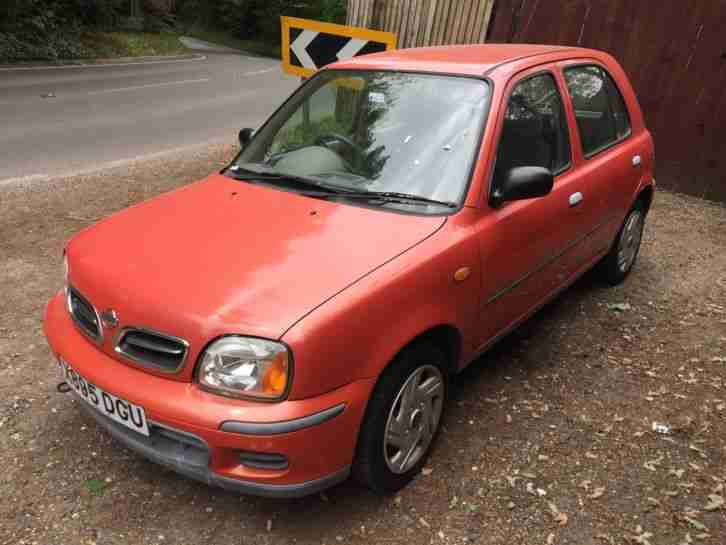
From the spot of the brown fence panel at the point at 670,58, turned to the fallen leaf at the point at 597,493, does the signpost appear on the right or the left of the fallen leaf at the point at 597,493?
right

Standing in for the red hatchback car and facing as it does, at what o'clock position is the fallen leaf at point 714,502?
The fallen leaf is roughly at 8 o'clock from the red hatchback car.

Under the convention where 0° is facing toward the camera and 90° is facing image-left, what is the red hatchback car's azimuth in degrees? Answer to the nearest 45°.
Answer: approximately 45°

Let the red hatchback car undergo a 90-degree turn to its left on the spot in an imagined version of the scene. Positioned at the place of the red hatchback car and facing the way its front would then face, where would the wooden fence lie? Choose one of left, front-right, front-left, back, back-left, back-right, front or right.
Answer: back-left

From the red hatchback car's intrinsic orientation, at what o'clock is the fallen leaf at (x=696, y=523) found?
The fallen leaf is roughly at 8 o'clock from the red hatchback car.

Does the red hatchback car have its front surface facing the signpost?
no

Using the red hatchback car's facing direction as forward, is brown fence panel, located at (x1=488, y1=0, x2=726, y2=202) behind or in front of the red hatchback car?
behind

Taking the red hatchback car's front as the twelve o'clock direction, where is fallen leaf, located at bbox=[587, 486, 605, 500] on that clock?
The fallen leaf is roughly at 10 o'clock from the red hatchback car.
